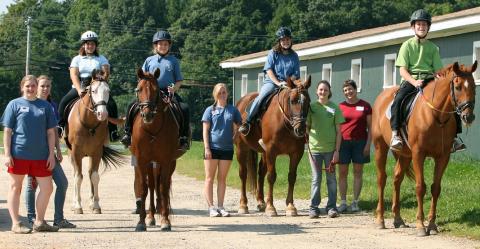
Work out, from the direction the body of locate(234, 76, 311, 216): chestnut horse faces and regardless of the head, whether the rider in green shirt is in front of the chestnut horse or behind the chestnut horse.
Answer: in front

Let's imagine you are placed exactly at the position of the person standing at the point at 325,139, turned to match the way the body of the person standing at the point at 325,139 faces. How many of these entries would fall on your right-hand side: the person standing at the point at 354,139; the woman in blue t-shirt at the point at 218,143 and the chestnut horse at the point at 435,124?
1

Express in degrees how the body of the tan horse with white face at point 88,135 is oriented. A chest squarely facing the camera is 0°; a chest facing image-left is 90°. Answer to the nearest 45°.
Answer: approximately 0°

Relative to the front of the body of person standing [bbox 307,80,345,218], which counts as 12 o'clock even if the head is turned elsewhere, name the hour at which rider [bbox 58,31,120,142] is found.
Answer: The rider is roughly at 3 o'clock from the person standing.

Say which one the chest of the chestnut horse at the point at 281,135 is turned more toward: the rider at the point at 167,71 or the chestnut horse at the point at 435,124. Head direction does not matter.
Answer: the chestnut horse

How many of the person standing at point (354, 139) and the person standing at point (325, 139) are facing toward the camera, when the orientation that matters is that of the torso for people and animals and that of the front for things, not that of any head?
2
